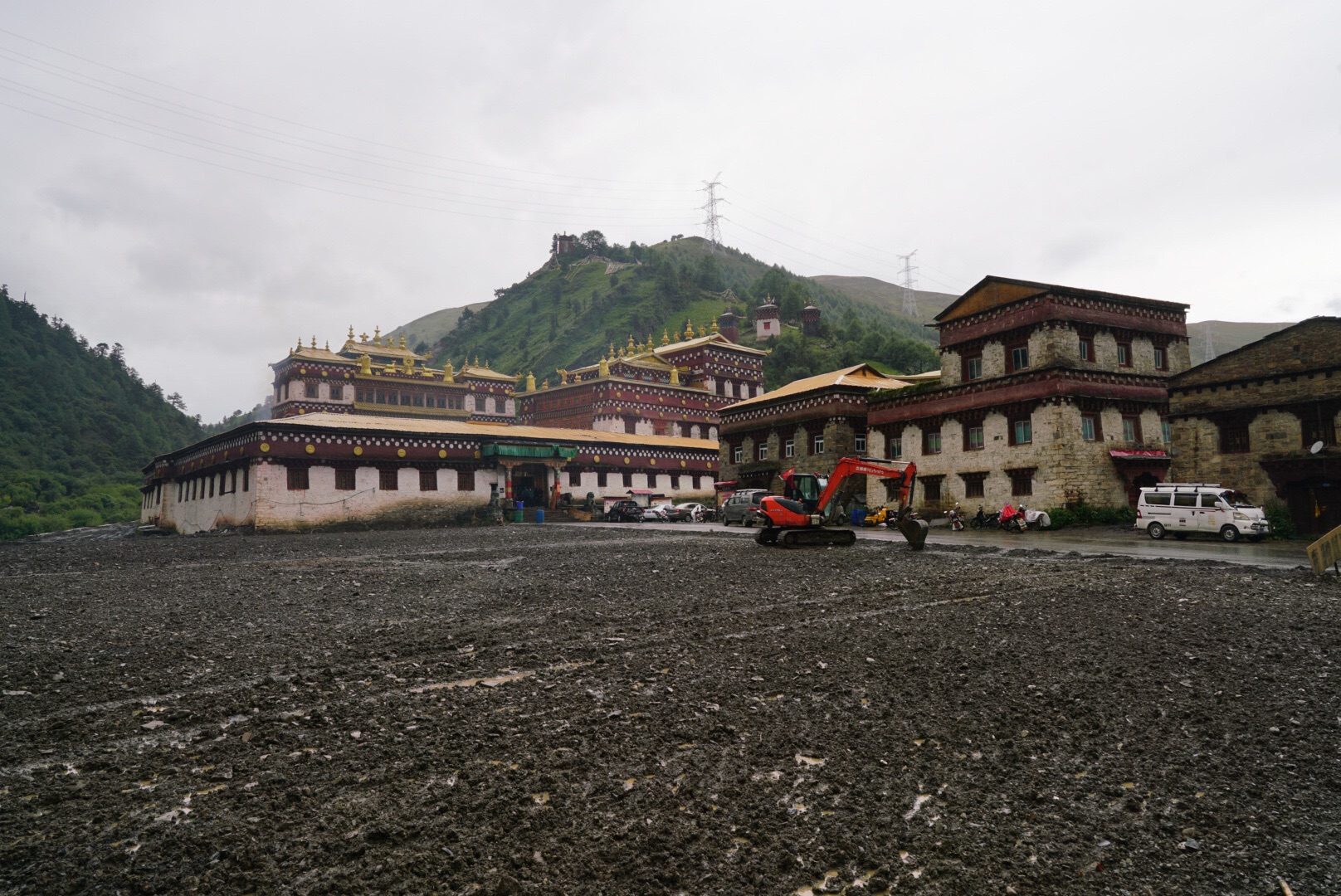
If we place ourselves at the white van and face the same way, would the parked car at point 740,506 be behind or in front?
behind

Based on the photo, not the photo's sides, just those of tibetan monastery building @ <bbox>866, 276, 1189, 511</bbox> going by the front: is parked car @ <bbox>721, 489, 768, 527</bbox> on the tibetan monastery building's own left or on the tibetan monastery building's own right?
on the tibetan monastery building's own right

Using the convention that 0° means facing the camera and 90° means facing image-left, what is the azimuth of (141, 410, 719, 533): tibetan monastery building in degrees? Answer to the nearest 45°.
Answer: approximately 315°

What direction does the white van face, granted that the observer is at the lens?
facing the viewer and to the right of the viewer

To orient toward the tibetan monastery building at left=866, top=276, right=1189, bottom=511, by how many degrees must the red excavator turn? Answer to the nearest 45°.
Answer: approximately 45° to its left

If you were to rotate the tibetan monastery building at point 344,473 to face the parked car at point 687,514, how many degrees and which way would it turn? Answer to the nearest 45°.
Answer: approximately 45° to its left

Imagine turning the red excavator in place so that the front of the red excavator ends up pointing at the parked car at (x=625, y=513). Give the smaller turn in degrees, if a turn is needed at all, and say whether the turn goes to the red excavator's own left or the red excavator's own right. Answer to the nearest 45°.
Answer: approximately 135° to the red excavator's own left

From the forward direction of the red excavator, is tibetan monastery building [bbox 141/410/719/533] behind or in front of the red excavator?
behind

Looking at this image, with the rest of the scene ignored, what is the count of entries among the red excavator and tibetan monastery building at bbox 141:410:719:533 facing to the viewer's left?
0

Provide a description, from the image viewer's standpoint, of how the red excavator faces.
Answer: facing to the right of the viewer

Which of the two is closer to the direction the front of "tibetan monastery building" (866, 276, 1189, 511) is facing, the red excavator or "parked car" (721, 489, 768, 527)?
the red excavator

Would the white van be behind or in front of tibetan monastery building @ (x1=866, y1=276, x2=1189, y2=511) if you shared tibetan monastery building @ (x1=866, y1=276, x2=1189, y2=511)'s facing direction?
in front
